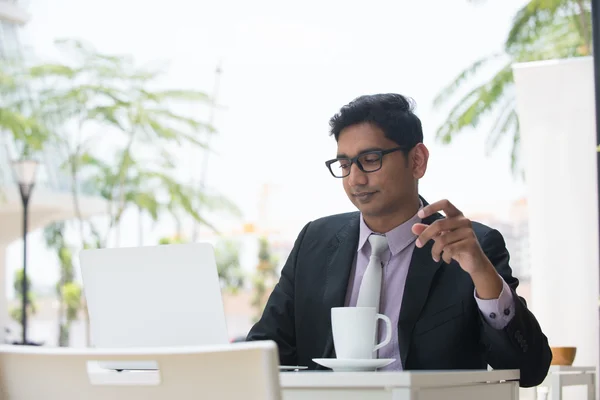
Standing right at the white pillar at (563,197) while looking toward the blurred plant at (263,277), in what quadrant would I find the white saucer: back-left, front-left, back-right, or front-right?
back-left

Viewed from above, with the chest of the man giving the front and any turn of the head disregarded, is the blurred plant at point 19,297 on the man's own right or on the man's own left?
on the man's own right

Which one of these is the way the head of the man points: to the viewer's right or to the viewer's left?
to the viewer's left

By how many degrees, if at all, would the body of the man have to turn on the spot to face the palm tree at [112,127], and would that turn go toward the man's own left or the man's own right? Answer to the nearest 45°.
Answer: approximately 135° to the man's own right

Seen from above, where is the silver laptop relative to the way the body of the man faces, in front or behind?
in front

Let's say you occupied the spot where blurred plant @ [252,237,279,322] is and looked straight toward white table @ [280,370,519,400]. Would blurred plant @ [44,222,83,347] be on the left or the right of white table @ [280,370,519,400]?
right

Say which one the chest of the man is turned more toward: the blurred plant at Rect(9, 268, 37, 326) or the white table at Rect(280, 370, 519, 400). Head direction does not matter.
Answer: the white table

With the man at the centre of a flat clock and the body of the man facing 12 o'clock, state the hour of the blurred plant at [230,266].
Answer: The blurred plant is roughly at 4 o'clock from the man.

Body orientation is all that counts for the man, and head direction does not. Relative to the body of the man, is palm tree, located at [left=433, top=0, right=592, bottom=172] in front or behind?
behind

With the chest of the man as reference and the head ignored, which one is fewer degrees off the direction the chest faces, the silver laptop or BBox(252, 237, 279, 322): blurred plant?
the silver laptop

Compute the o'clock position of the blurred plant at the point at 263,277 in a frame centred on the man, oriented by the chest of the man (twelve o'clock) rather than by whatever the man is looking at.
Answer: The blurred plant is roughly at 4 o'clock from the man.

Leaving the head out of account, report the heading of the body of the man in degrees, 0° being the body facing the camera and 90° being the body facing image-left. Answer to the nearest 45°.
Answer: approximately 45°
